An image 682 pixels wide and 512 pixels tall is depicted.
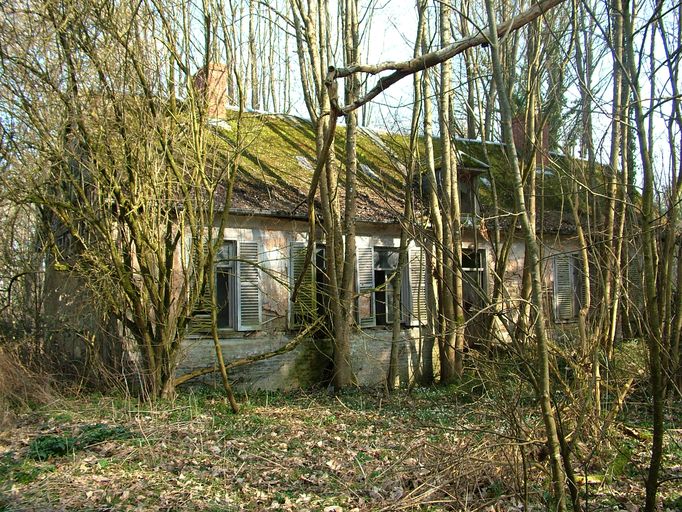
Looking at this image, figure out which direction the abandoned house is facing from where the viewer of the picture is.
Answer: facing the viewer and to the right of the viewer

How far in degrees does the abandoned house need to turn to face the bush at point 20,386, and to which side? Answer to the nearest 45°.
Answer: approximately 90° to its right

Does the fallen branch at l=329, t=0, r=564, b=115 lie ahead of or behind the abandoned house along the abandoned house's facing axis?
ahead
